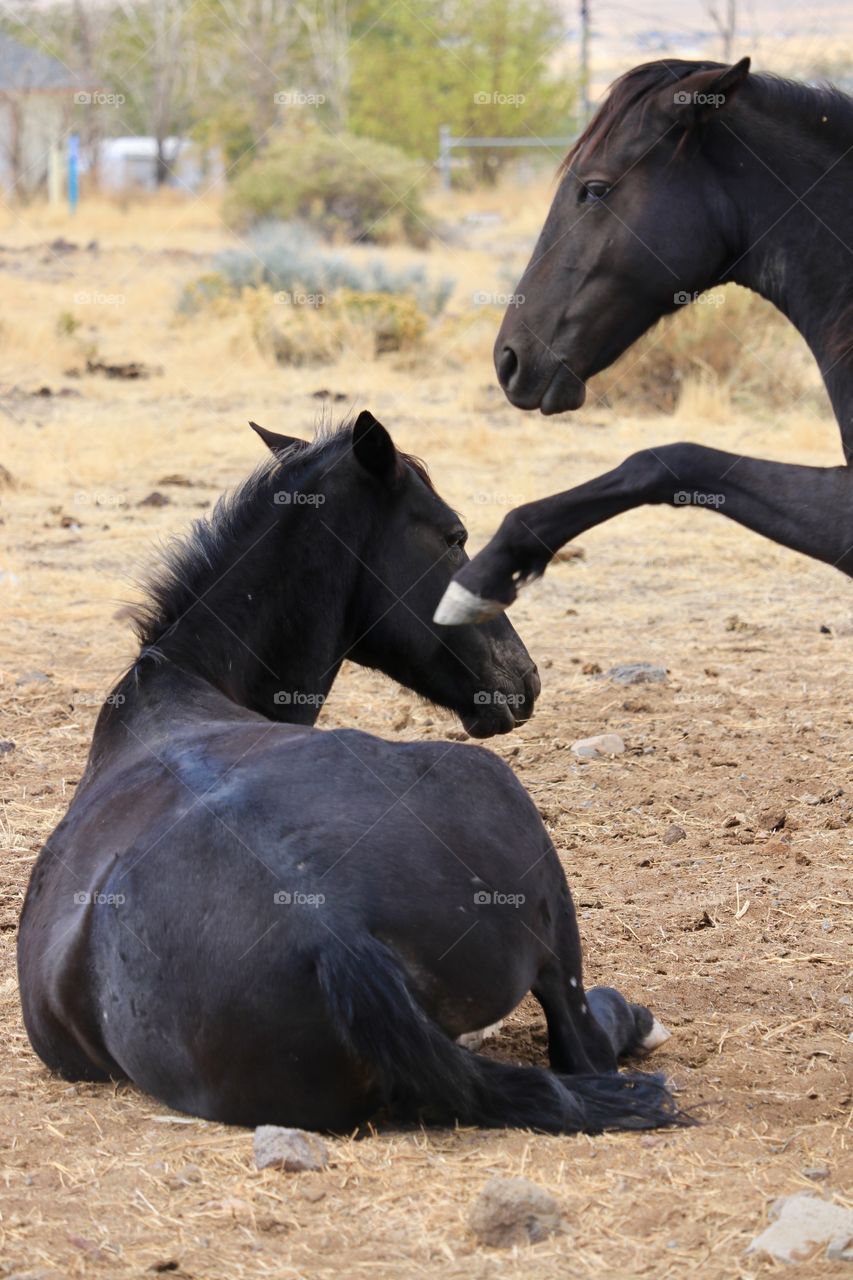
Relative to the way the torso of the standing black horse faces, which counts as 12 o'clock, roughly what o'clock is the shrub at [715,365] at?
The shrub is roughly at 3 o'clock from the standing black horse.

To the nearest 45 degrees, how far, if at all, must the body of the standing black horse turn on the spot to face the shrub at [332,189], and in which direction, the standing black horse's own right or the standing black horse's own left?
approximately 90° to the standing black horse's own right

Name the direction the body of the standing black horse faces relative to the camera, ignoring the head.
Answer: to the viewer's left

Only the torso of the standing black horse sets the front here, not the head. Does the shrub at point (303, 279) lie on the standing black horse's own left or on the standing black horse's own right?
on the standing black horse's own right

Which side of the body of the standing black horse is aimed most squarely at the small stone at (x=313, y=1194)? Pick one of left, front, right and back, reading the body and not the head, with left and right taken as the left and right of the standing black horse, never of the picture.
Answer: left

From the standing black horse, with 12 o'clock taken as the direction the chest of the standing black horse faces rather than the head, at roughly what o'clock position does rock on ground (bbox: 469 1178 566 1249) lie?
The rock on ground is roughly at 9 o'clock from the standing black horse.
